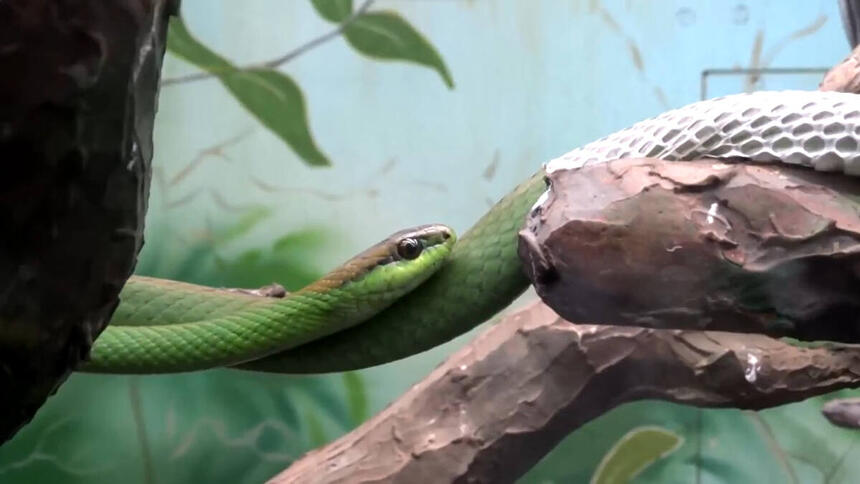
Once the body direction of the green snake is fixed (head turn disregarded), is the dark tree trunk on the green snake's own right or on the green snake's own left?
on the green snake's own right

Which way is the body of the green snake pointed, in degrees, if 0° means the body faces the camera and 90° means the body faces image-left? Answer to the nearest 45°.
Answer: approximately 270°
